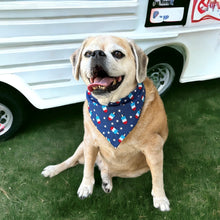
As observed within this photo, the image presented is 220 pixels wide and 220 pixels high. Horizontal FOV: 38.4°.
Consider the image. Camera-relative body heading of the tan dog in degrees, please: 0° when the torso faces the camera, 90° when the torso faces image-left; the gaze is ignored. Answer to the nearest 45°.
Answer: approximately 0°
